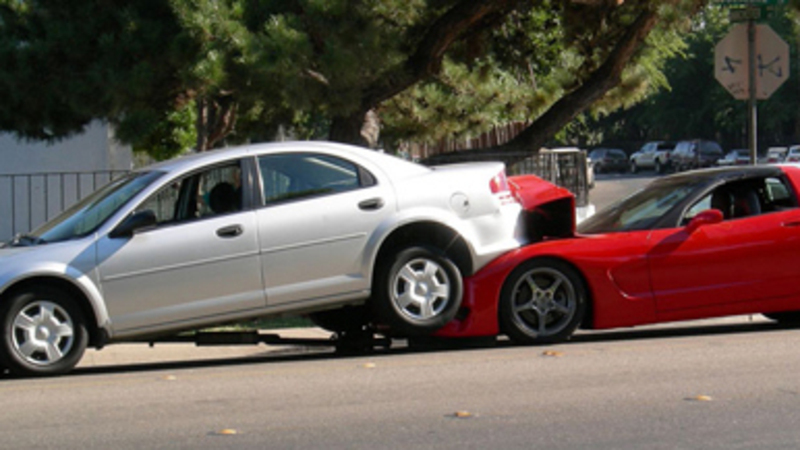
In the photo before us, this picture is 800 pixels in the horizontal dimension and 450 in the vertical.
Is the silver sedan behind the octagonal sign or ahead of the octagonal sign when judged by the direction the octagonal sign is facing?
behind

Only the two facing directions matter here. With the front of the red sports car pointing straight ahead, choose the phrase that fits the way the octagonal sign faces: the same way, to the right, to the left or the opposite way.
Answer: to the right

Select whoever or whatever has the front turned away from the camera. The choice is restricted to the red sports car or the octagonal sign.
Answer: the octagonal sign

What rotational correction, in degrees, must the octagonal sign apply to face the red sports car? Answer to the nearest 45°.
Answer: approximately 180°

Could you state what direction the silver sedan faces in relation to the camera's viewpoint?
facing to the left of the viewer

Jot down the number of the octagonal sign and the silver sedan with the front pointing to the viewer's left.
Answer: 1

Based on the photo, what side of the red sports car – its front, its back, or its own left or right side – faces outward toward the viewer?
left

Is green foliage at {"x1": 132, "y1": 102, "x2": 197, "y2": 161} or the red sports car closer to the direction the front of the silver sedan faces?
the green foliage

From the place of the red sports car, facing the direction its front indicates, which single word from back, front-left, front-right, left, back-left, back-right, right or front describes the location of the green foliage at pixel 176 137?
front-right

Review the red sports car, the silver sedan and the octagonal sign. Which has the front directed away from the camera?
the octagonal sign

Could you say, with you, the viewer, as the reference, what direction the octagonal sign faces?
facing away from the viewer

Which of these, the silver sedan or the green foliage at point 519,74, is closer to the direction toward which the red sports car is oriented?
the silver sedan

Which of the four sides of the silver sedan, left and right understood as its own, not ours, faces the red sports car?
back

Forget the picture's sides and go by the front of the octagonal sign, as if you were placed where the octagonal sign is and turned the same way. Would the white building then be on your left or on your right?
on your left

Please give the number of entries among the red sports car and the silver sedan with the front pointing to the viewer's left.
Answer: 2
